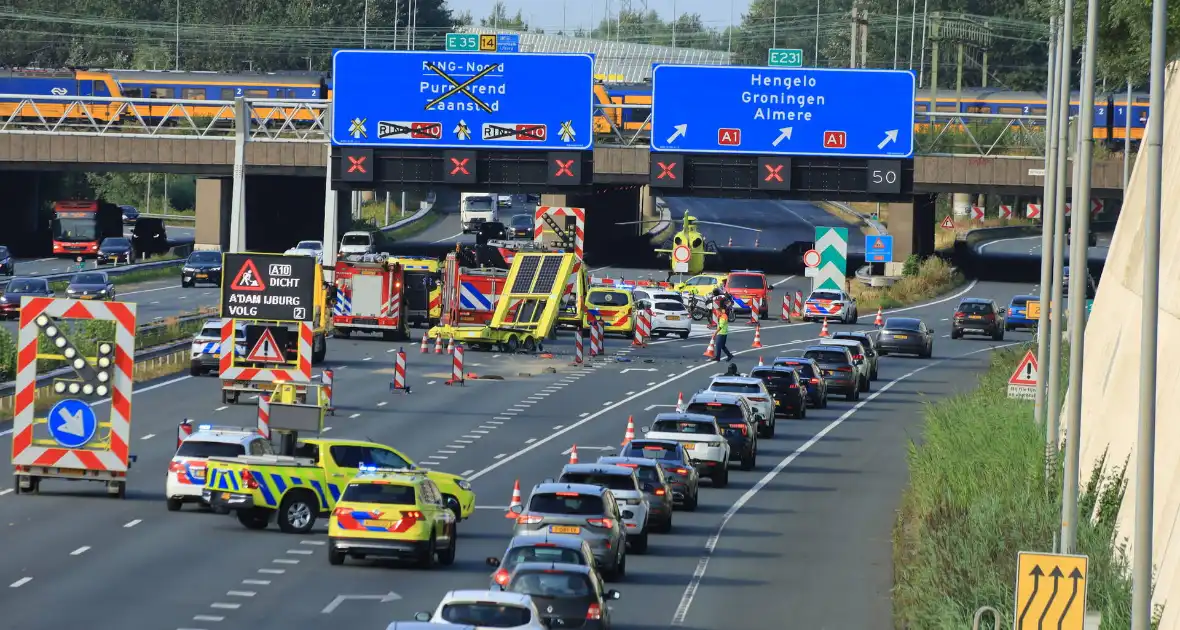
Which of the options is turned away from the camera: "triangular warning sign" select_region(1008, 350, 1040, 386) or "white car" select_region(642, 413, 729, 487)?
the white car

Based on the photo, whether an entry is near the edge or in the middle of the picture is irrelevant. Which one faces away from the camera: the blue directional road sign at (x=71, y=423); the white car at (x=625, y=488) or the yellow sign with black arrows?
the white car

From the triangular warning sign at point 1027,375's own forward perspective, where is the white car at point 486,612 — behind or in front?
in front

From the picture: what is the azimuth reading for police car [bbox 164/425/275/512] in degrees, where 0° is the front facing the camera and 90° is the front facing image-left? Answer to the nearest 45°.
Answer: approximately 225°

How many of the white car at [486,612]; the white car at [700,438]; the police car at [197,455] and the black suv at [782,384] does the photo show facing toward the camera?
0

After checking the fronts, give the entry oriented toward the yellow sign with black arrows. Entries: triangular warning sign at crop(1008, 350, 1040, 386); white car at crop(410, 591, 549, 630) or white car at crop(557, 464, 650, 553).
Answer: the triangular warning sign

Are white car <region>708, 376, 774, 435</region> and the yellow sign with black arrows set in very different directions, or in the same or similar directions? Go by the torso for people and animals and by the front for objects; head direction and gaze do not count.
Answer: very different directions

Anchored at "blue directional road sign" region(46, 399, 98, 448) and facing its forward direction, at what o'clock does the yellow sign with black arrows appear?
The yellow sign with black arrows is roughly at 11 o'clock from the blue directional road sign.

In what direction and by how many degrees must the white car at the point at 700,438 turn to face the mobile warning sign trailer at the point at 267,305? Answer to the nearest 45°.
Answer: approximately 45° to its left

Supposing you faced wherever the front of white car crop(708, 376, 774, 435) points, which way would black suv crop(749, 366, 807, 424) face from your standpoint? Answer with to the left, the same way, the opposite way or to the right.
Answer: the same way

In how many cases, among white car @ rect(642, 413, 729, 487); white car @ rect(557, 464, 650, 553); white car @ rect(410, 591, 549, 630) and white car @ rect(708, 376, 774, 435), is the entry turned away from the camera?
4

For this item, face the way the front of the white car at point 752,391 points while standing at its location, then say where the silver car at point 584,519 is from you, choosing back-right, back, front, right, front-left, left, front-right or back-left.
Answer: back

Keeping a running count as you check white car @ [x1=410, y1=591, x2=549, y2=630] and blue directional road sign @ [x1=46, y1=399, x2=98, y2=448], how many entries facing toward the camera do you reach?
1

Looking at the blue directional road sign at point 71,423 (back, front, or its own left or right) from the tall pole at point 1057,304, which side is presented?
left

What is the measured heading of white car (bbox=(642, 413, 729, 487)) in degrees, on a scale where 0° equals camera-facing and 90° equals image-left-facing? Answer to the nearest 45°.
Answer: approximately 180°

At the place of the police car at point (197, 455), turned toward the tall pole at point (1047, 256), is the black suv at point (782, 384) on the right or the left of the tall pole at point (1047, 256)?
left

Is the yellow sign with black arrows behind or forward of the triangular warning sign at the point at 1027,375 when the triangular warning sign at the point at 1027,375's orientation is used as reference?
forward

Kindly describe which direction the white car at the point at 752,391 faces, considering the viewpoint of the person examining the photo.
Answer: facing away from the viewer

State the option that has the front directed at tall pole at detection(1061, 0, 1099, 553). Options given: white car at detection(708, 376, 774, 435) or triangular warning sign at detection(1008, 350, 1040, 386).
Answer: the triangular warning sign

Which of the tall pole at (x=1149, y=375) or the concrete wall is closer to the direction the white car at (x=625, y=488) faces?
the concrete wall

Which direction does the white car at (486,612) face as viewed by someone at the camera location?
facing away from the viewer

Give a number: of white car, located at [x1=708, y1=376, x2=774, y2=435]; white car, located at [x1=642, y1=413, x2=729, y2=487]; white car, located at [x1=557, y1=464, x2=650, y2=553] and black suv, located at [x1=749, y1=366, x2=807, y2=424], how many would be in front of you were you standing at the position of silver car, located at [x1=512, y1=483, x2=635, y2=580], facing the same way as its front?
4

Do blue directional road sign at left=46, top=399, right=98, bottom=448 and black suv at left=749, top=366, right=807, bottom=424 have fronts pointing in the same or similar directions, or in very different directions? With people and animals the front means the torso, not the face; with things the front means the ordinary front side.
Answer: very different directions

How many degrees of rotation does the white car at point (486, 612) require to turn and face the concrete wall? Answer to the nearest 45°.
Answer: approximately 45° to its right

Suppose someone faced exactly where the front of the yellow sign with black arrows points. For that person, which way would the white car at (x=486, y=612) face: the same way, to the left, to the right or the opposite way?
the opposite way

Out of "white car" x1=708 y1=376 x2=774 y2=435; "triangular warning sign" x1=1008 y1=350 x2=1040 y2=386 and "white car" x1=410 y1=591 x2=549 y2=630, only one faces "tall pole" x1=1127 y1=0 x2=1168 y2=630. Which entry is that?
the triangular warning sign

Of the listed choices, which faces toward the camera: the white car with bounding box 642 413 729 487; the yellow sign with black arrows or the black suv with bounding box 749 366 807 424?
the yellow sign with black arrows
